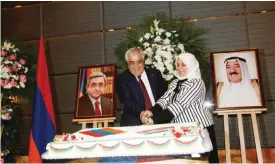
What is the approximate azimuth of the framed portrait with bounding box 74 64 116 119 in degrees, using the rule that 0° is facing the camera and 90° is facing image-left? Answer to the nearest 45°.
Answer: approximately 0°

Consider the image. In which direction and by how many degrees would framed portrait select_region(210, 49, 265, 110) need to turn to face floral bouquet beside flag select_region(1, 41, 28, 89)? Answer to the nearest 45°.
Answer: approximately 90° to its right

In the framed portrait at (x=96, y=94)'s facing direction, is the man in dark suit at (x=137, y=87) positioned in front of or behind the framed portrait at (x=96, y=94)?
in front

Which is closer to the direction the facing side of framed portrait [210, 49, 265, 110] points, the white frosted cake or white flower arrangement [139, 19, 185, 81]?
the white frosted cake

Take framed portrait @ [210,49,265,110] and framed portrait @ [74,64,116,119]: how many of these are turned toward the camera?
2

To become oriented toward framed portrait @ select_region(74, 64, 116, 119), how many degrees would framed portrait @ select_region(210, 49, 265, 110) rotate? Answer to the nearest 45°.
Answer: approximately 90° to its right

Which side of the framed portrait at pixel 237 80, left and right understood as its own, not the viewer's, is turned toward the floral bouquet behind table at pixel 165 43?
right

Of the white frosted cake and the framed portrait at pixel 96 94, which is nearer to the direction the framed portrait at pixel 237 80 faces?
the white frosted cake

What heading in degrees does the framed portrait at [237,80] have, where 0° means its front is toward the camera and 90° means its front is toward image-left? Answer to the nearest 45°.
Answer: approximately 0°

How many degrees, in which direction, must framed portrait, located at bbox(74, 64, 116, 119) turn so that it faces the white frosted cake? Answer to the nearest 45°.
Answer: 0° — it already faces it

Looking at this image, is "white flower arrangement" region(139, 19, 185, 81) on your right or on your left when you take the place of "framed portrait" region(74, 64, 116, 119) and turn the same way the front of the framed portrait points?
on your left
